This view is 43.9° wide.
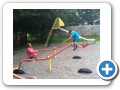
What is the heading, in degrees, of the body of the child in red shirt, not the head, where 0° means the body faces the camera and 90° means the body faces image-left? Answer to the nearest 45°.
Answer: approximately 270°
